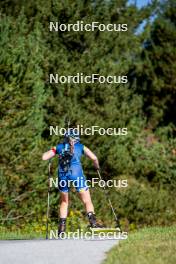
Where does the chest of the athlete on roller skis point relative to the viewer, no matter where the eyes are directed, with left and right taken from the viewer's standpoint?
facing away from the viewer
